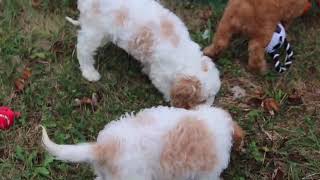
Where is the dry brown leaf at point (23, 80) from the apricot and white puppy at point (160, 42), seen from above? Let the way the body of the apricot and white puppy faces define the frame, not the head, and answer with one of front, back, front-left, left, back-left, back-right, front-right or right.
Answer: back-right

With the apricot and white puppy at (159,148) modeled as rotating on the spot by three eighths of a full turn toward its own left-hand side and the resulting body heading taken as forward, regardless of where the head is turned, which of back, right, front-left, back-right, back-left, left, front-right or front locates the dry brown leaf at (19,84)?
front

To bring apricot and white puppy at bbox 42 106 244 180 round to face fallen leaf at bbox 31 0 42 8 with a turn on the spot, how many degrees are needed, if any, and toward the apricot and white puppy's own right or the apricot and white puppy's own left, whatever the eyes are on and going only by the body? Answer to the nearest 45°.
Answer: approximately 135° to the apricot and white puppy's own left

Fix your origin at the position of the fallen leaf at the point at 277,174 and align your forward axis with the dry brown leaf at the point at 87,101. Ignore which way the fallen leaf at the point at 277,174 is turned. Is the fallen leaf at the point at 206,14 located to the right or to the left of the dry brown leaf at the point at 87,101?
right

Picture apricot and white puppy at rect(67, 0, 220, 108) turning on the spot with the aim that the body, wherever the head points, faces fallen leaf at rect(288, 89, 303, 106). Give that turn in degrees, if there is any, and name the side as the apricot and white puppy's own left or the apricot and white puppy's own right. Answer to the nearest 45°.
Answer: approximately 45° to the apricot and white puppy's own left

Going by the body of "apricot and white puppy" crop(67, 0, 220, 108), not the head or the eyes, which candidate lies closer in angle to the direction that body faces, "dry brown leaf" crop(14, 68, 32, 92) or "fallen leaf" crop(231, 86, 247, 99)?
the fallen leaf

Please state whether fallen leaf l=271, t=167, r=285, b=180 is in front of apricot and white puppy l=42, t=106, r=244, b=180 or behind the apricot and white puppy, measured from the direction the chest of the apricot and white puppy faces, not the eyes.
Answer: in front

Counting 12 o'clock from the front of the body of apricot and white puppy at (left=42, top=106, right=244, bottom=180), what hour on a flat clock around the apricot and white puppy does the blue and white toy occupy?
The blue and white toy is roughly at 10 o'clock from the apricot and white puppy.

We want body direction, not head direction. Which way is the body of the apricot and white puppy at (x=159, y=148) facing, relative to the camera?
to the viewer's right

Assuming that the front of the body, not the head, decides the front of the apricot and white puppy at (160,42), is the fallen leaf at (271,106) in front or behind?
in front

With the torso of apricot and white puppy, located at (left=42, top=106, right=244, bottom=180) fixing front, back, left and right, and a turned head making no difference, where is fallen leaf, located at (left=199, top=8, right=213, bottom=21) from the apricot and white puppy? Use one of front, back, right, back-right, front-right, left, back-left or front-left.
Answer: left

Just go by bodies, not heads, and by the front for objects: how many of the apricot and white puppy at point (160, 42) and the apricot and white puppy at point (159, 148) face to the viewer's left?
0

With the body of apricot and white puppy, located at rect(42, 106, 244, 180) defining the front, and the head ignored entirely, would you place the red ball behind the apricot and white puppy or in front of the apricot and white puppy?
behind
